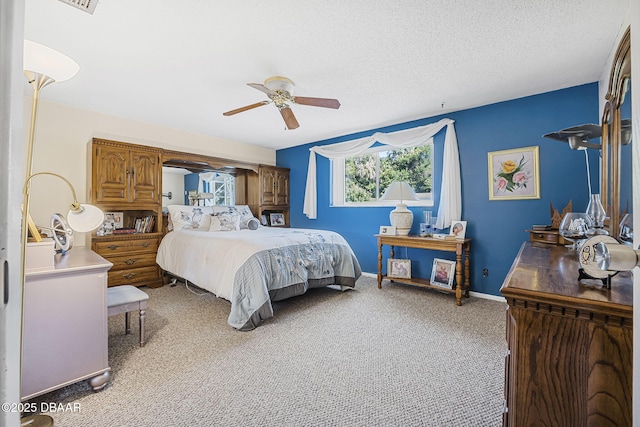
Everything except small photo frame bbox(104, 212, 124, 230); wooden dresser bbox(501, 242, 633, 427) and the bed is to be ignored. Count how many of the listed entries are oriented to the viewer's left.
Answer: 1

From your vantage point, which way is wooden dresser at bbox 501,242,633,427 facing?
to the viewer's left

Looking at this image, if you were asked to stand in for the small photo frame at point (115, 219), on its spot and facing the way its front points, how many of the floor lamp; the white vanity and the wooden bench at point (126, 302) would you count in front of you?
3

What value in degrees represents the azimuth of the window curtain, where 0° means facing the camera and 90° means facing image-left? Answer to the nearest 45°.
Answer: approximately 45°

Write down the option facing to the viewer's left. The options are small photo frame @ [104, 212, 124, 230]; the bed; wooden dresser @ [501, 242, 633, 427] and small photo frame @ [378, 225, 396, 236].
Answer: the wooden dresser

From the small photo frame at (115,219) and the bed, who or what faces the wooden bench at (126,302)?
the small photo frame

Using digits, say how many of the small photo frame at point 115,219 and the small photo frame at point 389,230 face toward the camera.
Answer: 2

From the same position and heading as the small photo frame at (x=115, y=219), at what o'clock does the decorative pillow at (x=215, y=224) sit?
The decorative pillow is roughly at 10 o'clock from the small photo frame.

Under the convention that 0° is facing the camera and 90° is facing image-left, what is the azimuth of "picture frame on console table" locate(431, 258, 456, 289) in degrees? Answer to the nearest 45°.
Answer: approximately 45°

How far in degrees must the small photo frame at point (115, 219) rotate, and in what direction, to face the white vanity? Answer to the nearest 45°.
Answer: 0° — it already faces it

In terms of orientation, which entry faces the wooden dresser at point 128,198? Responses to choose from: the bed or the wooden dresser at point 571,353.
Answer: the wooden dresser at point 571,353
